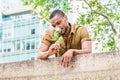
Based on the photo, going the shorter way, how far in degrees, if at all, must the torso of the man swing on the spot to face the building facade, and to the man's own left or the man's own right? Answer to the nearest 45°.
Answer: approximately 180°

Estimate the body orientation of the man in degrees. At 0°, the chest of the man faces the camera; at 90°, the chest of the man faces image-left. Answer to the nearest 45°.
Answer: approximately 0°
